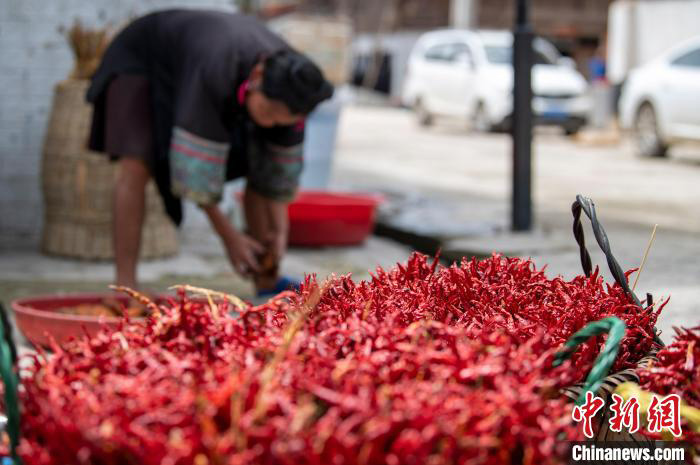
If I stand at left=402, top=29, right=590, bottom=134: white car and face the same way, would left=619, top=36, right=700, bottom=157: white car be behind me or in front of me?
in front

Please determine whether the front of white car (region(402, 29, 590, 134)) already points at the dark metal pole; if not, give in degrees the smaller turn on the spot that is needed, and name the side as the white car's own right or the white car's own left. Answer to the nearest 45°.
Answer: approximately 45° to the white car's own right

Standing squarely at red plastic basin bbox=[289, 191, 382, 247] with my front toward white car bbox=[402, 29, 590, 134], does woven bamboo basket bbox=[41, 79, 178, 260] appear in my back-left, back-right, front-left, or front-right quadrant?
back-left

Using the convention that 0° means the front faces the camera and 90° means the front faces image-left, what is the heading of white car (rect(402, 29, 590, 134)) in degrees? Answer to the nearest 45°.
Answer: approximately 315°

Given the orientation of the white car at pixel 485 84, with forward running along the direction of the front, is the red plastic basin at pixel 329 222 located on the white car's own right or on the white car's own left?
on the white car's own right
